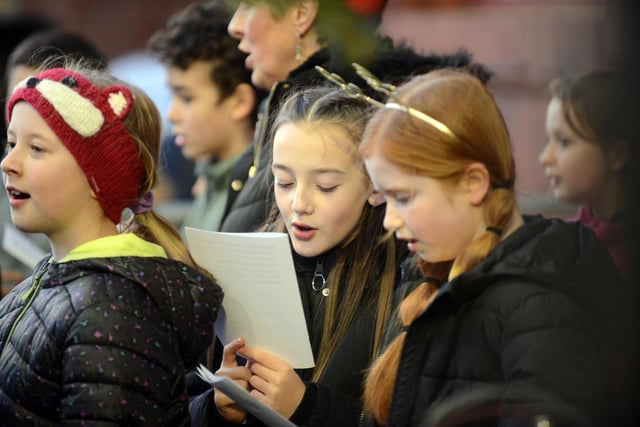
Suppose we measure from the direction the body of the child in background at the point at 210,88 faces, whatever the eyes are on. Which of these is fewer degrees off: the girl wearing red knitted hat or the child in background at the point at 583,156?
the girl wearing red knitted hat

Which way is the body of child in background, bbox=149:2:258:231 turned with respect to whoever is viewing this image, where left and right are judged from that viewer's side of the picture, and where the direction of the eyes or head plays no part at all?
facing to the left of the viewer

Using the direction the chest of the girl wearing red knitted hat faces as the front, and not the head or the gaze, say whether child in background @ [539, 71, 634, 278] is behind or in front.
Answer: behind

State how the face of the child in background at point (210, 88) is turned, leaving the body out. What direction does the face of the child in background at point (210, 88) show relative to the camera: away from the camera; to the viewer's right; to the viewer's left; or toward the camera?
to the viewer's left

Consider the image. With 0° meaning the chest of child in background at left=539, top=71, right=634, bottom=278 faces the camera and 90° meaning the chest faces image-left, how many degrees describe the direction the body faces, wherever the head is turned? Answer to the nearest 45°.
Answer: approximately 90°

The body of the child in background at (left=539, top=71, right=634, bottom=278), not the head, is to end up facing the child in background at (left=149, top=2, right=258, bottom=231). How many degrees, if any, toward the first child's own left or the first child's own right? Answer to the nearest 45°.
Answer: approximately 45° to the first child's own right

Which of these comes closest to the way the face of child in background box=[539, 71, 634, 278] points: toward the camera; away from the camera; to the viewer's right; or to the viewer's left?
to the viewer's left

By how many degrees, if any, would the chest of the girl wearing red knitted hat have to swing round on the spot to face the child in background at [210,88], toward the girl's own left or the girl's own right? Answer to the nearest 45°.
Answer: approximately 135° to the girl's own right

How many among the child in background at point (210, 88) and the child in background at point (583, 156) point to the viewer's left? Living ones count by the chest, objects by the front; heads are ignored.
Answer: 2
